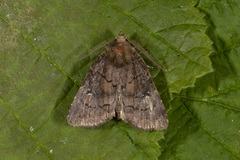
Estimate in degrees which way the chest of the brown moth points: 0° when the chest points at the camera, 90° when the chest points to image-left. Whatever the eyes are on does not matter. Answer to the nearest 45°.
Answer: approximately 180°
